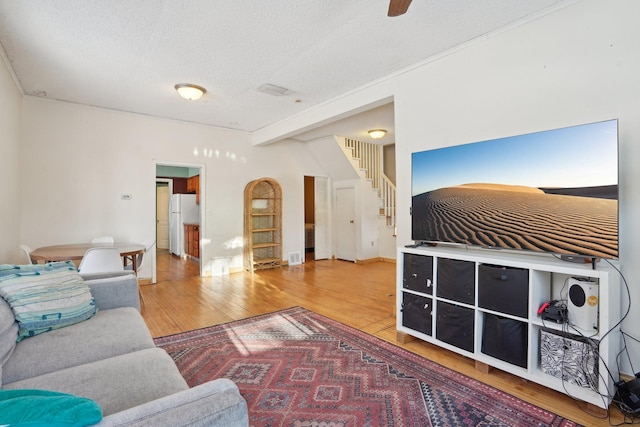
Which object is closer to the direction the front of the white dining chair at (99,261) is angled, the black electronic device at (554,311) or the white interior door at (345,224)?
the white interior door

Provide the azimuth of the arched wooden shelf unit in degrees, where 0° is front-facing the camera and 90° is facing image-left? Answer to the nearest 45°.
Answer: approximately 315°

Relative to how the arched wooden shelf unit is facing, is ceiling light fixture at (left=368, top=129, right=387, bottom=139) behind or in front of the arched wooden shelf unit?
in front

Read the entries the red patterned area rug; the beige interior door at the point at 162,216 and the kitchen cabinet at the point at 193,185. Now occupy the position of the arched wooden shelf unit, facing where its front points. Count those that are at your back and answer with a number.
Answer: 2

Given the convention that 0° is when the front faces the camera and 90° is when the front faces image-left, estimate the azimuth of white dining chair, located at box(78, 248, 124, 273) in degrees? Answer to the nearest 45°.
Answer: approximately 180°

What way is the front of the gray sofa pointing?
to the viewer's right

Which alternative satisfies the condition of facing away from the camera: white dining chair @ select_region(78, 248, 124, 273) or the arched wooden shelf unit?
the white dining chair

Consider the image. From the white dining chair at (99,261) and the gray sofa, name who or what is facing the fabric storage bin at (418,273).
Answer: the gray sofa

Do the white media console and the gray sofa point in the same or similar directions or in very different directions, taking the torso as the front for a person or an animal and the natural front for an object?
very different directions

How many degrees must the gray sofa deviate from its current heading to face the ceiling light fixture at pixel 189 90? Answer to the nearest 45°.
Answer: approximately 90° to its left

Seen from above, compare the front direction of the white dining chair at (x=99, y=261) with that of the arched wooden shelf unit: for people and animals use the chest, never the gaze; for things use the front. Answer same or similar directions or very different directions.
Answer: very different directions

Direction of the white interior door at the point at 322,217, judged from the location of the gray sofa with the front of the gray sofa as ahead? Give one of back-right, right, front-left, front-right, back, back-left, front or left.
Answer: front-left

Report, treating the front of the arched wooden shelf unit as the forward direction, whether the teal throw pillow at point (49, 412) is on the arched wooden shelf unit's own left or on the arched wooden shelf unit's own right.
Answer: on the arched wooden shelf unit's own right

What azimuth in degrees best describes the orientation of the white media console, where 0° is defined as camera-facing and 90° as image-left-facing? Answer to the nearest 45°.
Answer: approximately 45°

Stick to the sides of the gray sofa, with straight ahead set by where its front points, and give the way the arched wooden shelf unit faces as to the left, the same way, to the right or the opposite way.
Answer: to the right

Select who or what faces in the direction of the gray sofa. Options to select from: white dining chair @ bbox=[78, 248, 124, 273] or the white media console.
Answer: the white media console

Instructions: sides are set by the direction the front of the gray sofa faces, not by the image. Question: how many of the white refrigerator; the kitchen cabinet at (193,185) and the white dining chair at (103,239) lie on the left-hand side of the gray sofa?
3

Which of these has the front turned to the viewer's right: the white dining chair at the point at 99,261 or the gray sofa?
the gray sofa
